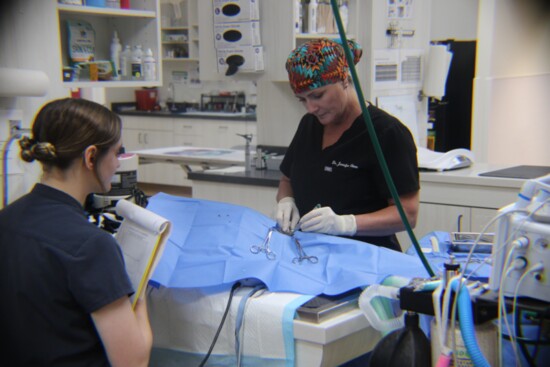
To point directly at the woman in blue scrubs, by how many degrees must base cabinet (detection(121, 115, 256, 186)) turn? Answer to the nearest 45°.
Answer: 0° — it already faces them

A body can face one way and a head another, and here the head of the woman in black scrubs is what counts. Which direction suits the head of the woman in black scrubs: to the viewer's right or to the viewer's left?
to the viewer's left

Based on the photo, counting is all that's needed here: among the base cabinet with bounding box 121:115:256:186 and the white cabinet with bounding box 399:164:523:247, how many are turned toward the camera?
2

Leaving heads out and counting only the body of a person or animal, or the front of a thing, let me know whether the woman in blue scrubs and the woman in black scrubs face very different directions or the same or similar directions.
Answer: very different directions

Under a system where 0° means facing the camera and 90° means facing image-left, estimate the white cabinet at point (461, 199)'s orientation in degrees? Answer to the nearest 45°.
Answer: approximately 0°

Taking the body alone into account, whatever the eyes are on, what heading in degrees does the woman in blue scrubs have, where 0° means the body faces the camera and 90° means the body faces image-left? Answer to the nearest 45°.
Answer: approximately 225°

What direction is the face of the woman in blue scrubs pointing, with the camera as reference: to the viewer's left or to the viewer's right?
to the viewer's right
